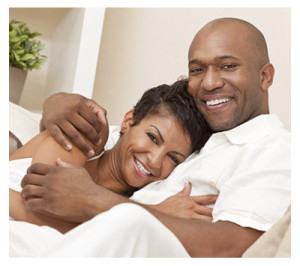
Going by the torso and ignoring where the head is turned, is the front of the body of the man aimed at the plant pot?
no

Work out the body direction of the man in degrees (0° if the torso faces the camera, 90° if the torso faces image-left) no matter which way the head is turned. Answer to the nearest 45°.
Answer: approximately 45°

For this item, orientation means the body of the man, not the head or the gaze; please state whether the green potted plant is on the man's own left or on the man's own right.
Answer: on the man's own right

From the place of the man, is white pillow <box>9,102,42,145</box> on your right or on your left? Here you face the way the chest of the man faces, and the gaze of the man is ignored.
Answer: on your right
